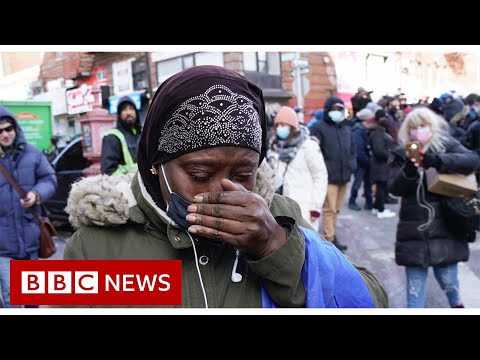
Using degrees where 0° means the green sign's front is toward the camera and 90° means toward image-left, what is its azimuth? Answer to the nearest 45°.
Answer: approximately 0°

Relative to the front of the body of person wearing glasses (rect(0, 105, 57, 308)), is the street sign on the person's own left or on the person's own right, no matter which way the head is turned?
on the person's own left

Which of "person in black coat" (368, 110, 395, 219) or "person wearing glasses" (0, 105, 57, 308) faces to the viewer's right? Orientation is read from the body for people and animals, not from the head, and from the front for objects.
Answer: the person in black coat
